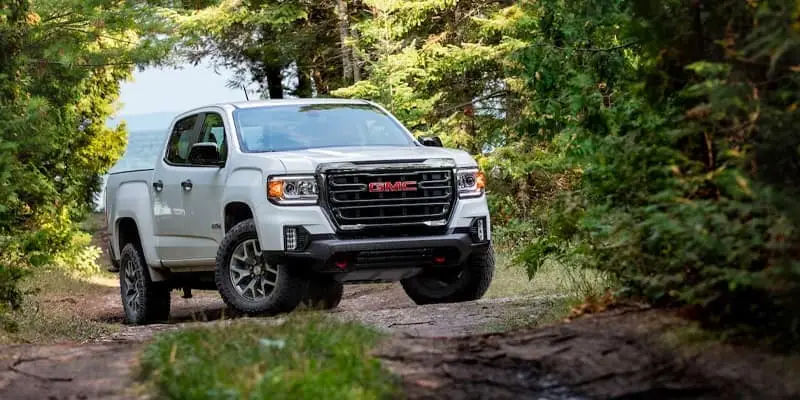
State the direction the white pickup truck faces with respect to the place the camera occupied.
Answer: facing the viewer and to the right of the viewer

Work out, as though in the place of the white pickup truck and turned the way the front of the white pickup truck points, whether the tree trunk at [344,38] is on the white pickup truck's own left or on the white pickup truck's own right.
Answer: on the white pickup truck's own left

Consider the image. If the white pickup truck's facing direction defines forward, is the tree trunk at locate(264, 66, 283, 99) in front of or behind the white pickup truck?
behind
